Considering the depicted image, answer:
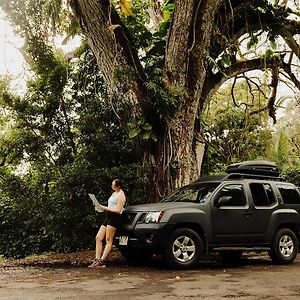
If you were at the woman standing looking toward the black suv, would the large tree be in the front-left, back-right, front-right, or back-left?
front-left

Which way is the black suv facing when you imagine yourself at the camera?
facing the viewer and to the left of the viewer

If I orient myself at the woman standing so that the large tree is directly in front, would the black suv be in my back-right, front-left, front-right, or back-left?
front-right
